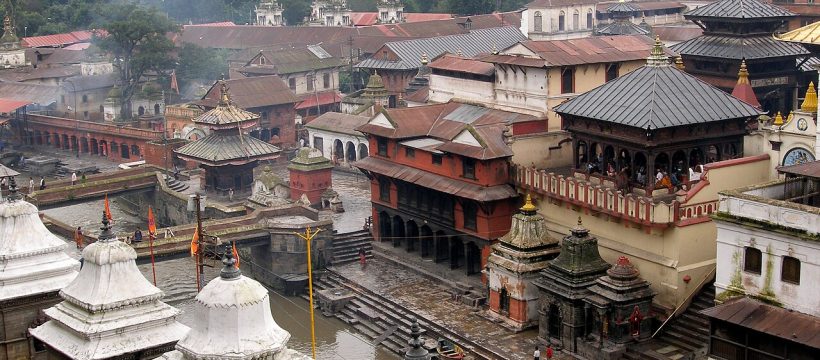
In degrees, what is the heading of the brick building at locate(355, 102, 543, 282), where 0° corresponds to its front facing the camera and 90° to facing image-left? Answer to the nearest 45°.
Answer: approximately 45°

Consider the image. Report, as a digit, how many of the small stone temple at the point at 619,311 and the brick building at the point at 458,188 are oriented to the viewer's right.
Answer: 0

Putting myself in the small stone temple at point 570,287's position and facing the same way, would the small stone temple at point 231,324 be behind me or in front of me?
in front

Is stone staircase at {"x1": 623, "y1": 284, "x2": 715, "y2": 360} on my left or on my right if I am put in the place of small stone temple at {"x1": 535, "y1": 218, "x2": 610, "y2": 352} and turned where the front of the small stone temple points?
on my left

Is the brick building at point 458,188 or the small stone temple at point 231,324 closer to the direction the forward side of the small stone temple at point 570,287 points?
the small stone temple

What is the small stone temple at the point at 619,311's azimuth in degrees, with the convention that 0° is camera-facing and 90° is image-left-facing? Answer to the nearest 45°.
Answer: approximately 45°

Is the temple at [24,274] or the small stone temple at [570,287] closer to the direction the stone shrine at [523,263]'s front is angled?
the temple

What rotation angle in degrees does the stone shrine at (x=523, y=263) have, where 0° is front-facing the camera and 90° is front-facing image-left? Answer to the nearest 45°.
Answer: approximately 45°
